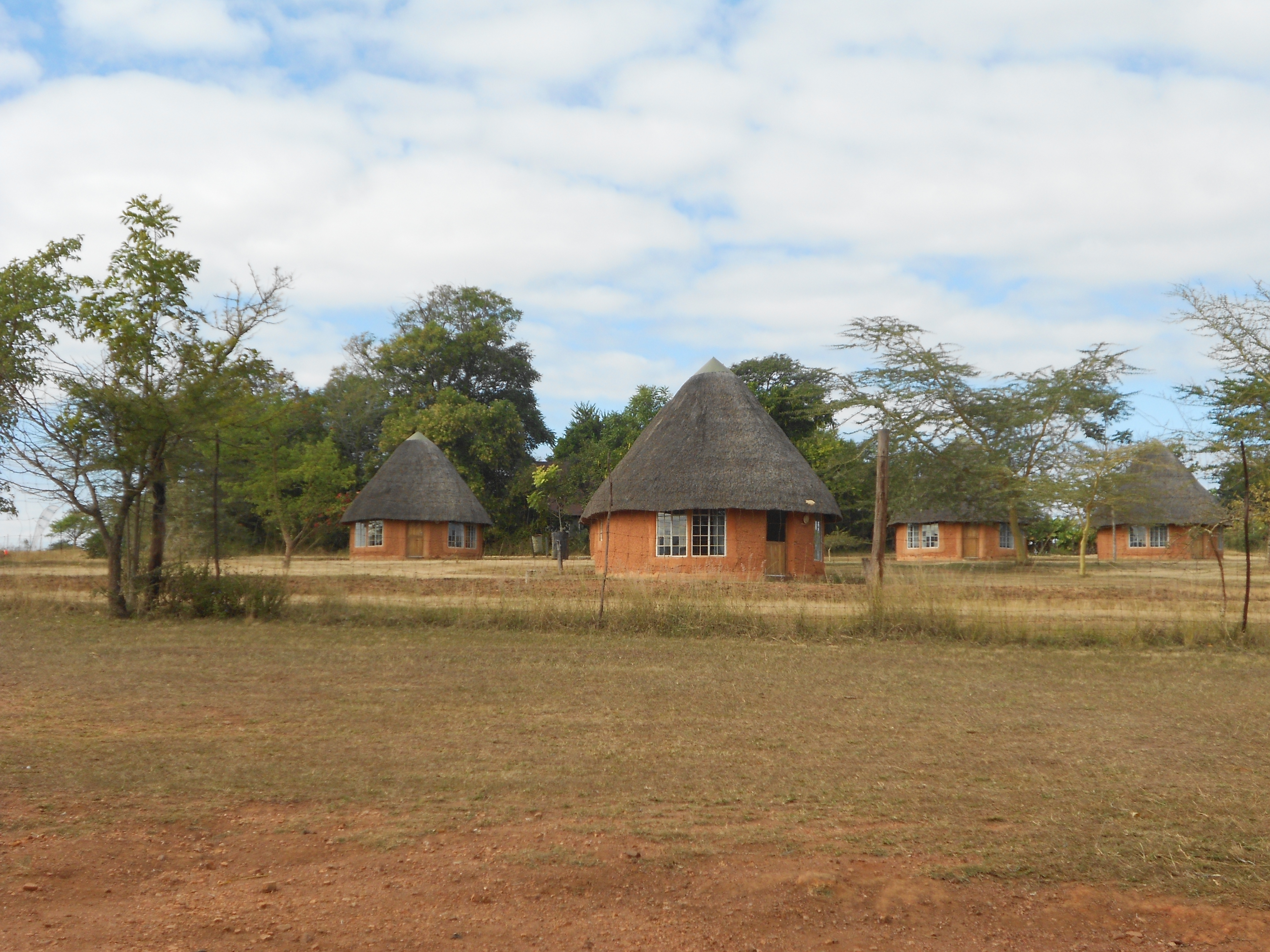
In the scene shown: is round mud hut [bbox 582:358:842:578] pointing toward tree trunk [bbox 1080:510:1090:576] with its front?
no

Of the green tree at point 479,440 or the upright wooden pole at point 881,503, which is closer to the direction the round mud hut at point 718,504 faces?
the upright wooden pole

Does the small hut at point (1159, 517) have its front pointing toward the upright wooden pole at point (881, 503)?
no

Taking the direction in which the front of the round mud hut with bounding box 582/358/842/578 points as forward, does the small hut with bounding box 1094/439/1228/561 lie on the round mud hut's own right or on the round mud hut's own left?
on the round mud hut's own left

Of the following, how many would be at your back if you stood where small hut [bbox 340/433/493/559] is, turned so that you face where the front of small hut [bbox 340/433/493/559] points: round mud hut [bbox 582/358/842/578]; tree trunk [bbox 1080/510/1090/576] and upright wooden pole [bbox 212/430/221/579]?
0

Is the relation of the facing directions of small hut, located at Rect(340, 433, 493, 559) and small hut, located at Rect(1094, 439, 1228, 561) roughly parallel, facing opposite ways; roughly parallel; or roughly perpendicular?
roughly parallel

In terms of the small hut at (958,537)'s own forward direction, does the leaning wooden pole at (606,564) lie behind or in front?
in front

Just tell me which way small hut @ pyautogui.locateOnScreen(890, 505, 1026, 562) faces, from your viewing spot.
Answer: facing the viewer

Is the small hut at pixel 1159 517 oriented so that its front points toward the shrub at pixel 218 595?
no

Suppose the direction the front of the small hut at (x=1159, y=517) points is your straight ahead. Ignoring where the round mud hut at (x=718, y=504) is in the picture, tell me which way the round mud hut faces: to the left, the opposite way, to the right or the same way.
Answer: the same way

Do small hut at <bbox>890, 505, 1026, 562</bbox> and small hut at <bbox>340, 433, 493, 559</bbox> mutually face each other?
no

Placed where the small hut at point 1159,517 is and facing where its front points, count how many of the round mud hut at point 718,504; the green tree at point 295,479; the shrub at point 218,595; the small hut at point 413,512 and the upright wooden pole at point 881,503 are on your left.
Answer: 0

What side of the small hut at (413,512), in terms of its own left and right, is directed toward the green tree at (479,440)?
back

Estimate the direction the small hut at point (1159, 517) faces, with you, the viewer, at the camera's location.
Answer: facing the viewer and to the right of the viewer

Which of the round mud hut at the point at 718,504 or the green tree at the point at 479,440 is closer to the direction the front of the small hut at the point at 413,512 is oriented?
the round mud hut

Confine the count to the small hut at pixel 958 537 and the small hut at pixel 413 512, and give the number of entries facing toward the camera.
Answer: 2

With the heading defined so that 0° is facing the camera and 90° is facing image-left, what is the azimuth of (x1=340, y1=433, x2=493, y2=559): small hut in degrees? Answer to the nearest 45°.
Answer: approximately 0°

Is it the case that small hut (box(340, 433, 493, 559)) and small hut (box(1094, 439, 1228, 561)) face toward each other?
no

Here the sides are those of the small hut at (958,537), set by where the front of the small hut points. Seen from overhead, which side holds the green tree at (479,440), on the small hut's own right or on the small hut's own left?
on the small hut's own right

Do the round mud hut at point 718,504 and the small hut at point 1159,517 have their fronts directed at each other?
no
